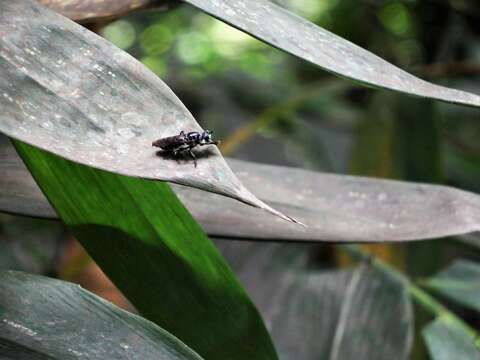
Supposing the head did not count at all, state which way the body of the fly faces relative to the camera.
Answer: to the viewer's right
